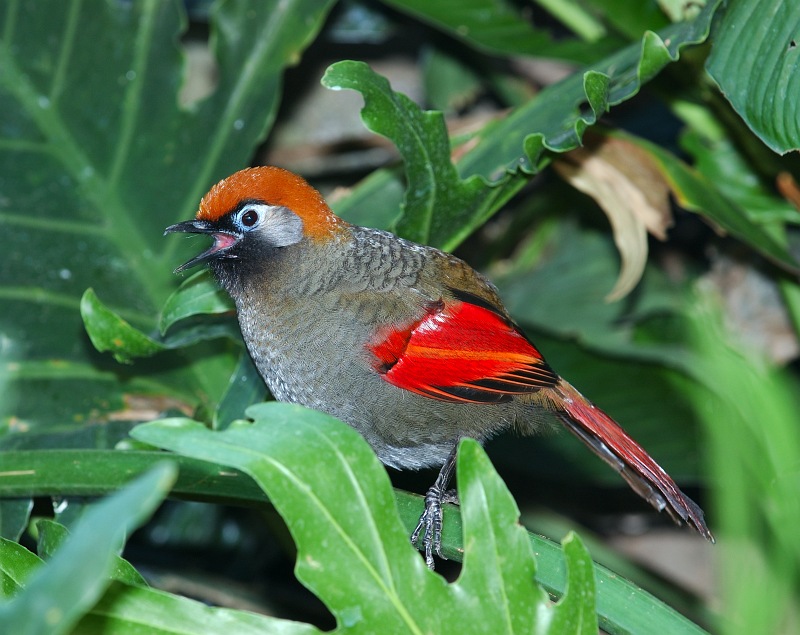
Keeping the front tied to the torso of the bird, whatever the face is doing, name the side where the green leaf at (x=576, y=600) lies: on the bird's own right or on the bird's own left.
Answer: on the bird's own left

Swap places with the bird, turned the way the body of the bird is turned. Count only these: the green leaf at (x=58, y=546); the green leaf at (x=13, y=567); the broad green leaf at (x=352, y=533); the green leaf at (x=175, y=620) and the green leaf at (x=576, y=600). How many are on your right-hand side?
0

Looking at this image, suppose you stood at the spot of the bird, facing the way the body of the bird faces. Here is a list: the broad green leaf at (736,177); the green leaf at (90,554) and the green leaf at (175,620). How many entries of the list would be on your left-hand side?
2

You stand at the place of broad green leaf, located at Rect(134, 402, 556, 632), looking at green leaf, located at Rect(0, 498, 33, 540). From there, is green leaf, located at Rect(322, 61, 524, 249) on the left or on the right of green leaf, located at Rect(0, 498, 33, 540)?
right

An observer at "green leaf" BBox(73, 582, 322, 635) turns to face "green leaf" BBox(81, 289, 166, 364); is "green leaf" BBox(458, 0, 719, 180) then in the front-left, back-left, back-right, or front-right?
front-right

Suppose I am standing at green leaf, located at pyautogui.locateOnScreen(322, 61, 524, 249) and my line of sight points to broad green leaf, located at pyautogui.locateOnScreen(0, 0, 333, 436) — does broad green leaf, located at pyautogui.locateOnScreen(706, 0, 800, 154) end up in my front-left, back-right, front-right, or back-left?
back-right

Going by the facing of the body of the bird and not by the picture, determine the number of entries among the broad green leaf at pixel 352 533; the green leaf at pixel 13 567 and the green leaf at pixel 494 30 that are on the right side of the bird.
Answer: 1

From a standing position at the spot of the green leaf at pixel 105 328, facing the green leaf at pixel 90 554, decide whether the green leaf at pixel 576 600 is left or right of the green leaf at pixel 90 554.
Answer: left

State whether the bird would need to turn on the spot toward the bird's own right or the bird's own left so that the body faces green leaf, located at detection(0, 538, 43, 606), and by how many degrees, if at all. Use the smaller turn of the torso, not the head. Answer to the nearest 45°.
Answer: approximately 45° to the bird's own left

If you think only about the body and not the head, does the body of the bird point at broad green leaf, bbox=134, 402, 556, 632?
no

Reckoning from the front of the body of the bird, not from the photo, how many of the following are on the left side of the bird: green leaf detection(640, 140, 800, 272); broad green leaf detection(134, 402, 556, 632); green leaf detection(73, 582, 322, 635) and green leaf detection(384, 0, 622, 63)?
2

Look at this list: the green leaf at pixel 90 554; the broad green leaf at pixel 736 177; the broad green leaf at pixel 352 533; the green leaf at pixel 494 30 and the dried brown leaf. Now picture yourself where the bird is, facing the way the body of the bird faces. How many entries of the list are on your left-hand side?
2

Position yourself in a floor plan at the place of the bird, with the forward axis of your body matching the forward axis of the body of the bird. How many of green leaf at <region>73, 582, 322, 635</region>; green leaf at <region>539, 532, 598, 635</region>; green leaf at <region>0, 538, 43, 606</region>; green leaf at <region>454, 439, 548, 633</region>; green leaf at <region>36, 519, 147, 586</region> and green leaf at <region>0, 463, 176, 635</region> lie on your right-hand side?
0

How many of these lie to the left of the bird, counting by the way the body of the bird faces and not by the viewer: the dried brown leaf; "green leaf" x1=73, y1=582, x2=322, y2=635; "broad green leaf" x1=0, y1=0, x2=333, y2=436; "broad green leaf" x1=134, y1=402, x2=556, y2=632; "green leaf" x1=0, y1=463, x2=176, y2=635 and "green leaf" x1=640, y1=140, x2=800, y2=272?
3

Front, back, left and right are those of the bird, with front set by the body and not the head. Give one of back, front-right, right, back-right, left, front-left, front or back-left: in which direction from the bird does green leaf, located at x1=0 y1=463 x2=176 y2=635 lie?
left

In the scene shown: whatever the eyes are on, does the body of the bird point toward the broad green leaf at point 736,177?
no

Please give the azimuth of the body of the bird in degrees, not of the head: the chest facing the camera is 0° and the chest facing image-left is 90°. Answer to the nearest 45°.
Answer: approximately 90°
